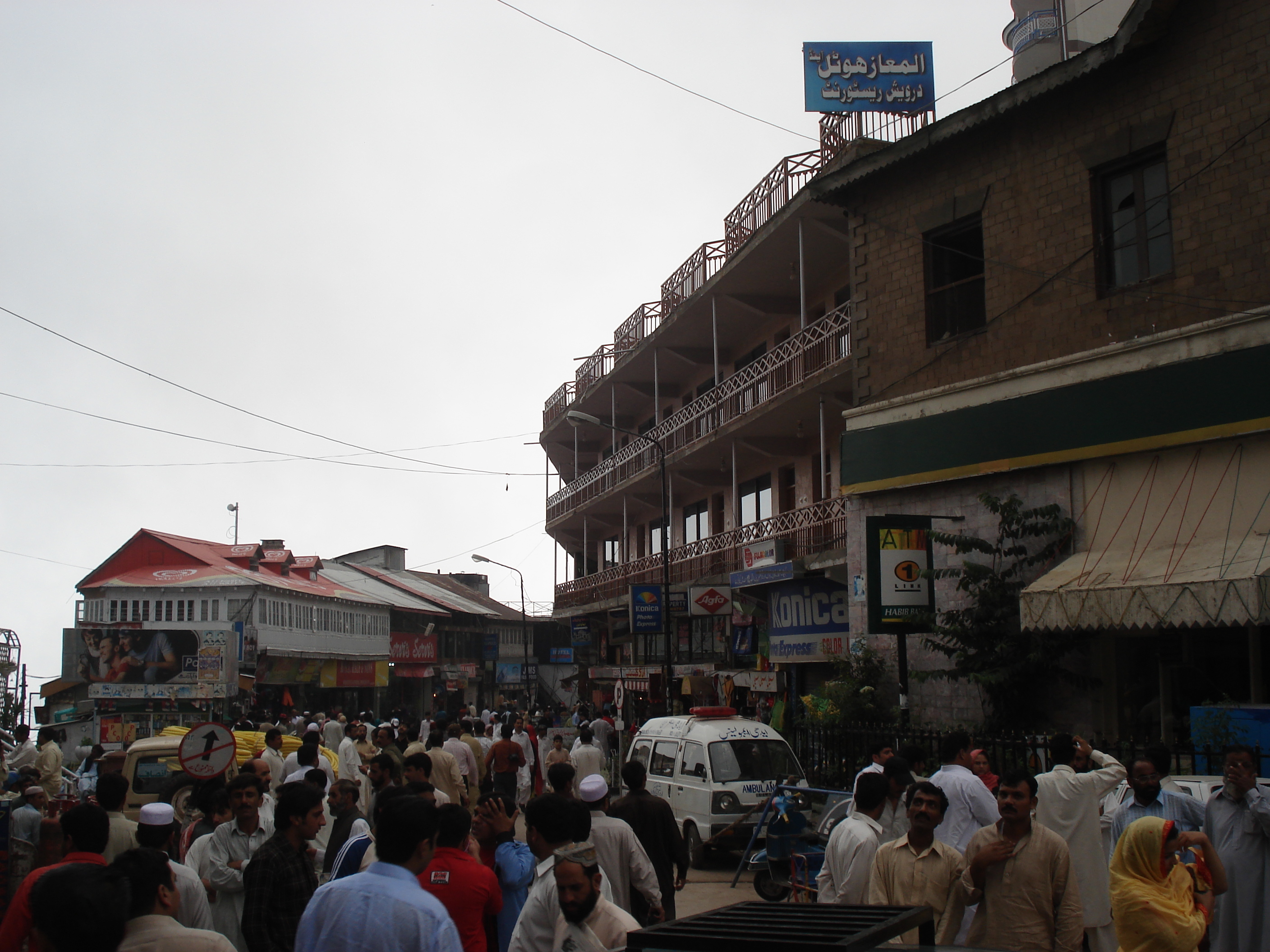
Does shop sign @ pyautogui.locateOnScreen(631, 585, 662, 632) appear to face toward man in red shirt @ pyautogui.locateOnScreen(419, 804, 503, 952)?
yes

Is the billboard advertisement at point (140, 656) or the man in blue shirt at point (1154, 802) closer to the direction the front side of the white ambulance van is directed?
the man in blue shirt

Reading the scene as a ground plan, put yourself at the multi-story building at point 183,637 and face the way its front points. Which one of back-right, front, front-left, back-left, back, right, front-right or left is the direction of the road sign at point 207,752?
front-right

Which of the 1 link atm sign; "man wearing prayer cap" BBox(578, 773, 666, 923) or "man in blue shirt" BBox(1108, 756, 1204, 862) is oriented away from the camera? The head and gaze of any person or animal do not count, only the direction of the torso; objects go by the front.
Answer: the man wearing prayer cap

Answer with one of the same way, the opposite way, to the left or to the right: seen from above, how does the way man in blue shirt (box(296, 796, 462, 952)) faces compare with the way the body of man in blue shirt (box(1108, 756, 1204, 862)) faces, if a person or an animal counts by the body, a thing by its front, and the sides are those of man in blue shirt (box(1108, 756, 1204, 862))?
the opposite way

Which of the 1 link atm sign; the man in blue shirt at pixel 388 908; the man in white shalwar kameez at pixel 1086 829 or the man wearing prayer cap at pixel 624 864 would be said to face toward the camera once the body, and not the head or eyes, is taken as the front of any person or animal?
the 1 link atm sign

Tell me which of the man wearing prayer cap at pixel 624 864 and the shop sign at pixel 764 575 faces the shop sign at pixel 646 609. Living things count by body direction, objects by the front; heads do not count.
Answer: the man wearing prayer cap

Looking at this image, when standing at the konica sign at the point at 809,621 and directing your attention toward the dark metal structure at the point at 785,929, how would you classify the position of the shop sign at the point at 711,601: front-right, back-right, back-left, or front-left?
back-right

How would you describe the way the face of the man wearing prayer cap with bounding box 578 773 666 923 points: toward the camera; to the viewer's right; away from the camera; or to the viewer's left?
away from the camera
